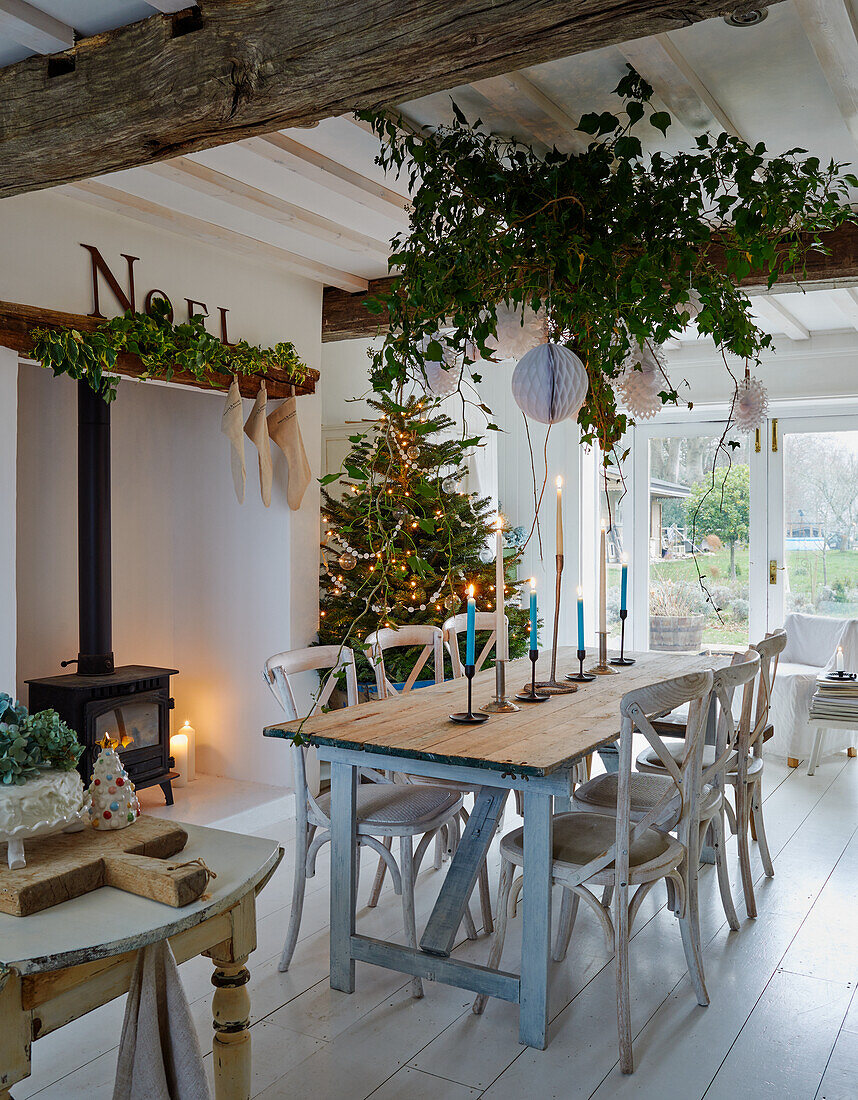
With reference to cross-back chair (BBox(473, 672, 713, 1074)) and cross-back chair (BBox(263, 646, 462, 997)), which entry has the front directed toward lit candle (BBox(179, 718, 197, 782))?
cross-back chair (BBox(473, 672, 713, 1074))

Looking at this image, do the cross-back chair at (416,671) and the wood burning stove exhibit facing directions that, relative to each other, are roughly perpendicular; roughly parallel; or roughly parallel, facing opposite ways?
roughly parallel

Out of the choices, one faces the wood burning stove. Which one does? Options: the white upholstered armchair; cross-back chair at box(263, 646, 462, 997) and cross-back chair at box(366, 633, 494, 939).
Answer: the white upholstered armchair

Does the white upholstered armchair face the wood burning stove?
yes

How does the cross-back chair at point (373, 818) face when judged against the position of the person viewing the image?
facing the viewer and to the right of the viewer

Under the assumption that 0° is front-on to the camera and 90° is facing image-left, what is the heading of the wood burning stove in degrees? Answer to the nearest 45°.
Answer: approximately 315°

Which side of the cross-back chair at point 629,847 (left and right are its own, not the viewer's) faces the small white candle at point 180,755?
front

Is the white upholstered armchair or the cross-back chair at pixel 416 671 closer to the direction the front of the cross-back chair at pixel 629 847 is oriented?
the cross-back chair

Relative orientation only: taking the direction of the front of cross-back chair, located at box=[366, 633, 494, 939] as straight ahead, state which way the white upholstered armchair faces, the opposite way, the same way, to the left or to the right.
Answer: to the right

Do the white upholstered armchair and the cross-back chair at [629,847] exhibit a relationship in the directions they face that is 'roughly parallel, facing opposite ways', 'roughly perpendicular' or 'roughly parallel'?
roughly perpendicular

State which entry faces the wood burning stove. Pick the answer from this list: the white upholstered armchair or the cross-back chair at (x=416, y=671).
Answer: the white upholstered armchair

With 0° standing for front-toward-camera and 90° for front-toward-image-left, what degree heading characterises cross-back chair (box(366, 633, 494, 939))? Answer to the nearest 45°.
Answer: approximately 315°

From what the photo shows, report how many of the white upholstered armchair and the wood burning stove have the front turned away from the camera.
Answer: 0

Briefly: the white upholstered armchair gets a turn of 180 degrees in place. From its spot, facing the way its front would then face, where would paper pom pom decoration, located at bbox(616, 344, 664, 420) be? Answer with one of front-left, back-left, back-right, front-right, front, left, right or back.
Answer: back-right

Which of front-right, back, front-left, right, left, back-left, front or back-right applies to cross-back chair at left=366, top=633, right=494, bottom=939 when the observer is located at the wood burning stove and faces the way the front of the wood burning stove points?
front

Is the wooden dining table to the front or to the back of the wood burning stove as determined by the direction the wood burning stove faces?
to the front

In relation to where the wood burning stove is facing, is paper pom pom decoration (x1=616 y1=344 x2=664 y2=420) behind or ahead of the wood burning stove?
ahead

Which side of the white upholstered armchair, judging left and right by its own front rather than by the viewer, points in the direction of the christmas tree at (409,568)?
right

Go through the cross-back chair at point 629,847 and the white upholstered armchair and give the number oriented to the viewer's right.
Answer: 0

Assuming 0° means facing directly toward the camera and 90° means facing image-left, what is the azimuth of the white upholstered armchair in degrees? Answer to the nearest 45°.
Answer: approximately 45°
